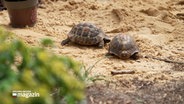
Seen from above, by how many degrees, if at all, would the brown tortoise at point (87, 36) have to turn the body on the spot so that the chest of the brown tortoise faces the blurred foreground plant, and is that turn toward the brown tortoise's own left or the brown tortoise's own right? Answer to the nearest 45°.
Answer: approximately 90° to the brown tortoise's own right

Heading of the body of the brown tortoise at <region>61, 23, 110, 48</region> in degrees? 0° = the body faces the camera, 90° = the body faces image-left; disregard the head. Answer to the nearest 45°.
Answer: approximately 270°

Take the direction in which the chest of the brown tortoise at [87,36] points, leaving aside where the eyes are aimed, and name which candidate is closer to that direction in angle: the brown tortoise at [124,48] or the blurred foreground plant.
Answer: the brown tortoise

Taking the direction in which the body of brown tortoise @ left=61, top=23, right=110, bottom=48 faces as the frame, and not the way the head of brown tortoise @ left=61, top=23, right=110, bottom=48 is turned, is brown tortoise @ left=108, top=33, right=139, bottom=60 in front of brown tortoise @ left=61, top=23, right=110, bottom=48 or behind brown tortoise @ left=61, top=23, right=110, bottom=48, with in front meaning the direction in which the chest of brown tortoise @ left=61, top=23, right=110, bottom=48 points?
in front
